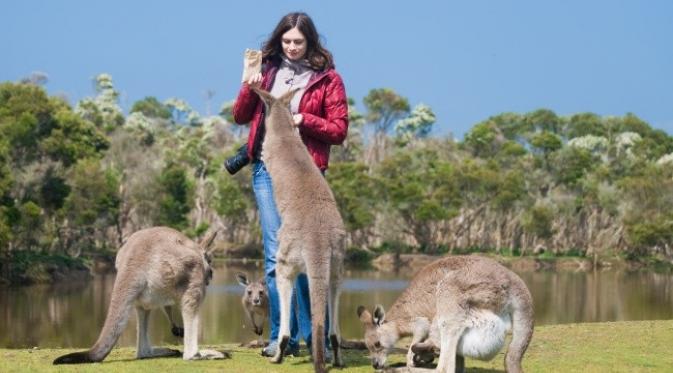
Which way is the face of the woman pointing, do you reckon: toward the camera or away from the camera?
toward the camera

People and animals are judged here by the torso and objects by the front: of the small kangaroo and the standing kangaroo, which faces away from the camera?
the standing kangaroo

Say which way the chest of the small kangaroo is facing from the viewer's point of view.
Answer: toward the camera

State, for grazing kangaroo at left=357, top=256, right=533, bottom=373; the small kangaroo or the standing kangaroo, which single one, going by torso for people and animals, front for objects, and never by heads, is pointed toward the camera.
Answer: the small kangaroo

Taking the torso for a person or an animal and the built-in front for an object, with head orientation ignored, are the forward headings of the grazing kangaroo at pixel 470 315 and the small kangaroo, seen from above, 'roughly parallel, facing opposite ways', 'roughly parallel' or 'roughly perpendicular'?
roughly perpendicular

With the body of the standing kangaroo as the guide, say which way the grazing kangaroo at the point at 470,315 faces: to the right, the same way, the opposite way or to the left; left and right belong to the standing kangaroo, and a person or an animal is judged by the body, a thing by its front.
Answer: to the left

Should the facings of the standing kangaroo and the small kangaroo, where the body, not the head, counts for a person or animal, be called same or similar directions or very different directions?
very different directions

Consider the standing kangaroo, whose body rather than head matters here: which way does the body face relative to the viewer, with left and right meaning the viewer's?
facing away from the viewer

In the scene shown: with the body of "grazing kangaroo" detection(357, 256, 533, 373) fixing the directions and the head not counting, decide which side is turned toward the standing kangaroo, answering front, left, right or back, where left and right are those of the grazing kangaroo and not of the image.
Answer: front

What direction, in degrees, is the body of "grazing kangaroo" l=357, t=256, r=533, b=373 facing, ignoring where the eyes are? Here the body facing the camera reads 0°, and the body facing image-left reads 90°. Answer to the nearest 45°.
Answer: approximately 90°

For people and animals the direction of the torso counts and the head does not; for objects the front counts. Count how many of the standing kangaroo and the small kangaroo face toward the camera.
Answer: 1

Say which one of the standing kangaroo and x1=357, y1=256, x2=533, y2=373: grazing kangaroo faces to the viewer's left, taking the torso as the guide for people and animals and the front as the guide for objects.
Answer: the grazing kangaroo
